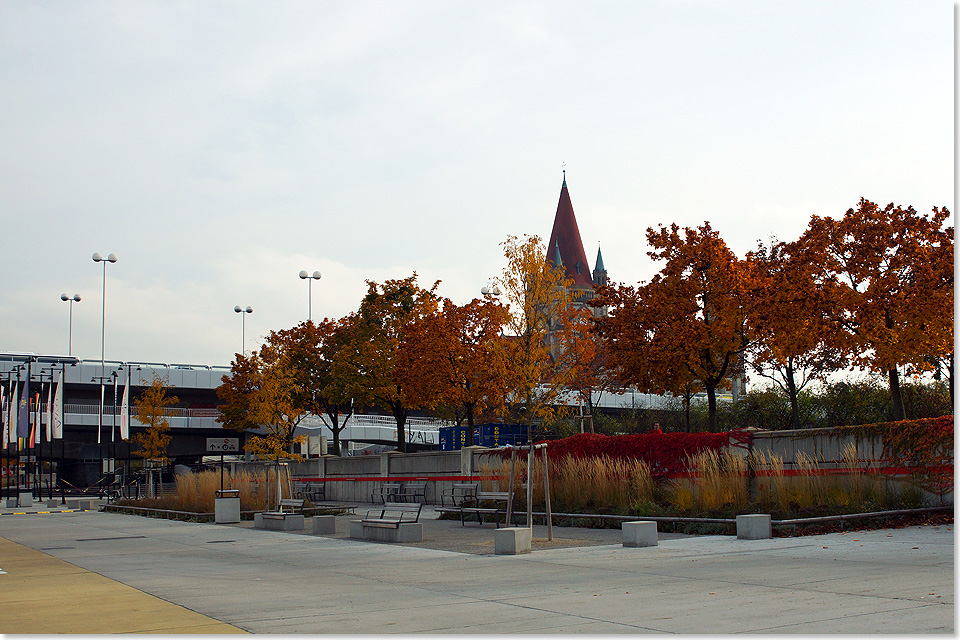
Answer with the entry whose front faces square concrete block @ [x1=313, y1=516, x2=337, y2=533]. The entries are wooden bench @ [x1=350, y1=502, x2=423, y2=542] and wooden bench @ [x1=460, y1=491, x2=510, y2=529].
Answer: wooden bench @ [x1=460, y1=491, x2=510, y2=529]

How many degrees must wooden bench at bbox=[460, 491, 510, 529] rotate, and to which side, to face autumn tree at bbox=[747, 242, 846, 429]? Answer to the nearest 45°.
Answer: approximately 180°

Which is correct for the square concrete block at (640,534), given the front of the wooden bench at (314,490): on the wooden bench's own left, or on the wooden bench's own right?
on the wooden bench's own left

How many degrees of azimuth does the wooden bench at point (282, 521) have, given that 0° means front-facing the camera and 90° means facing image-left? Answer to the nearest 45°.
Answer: approximately 45°

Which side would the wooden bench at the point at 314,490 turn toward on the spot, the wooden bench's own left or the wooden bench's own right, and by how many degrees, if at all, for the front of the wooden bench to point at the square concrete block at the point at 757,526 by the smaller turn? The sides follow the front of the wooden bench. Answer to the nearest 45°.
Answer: approximately 45° to the wooden bench's own left

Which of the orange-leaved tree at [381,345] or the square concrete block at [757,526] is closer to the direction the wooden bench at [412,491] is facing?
the square concrete block

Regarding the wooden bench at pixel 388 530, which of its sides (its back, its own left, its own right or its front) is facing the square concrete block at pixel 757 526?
left
